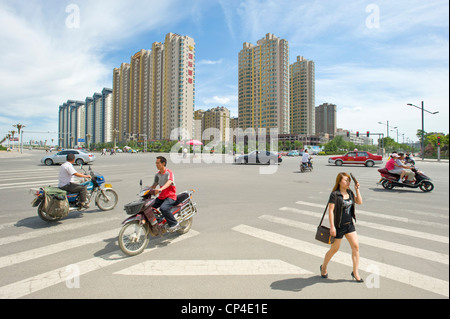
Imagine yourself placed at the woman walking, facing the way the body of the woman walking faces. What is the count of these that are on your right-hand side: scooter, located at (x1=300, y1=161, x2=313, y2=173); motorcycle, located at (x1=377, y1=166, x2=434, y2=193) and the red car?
0

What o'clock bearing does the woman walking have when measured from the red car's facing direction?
The woman walking is roughly at 9 o'clock from the red car.

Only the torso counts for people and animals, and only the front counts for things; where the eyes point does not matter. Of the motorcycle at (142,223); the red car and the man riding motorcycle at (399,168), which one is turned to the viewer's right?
the man riding motorcycle

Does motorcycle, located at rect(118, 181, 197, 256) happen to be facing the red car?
no

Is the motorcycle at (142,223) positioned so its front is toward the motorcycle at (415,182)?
no

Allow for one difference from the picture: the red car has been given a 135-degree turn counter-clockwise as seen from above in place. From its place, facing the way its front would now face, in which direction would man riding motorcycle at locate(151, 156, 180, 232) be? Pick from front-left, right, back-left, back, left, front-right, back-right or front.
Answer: front-right

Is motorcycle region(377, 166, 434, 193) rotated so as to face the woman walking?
no

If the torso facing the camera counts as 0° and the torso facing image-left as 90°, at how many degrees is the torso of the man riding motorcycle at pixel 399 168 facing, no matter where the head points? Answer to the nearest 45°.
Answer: approximately 270°

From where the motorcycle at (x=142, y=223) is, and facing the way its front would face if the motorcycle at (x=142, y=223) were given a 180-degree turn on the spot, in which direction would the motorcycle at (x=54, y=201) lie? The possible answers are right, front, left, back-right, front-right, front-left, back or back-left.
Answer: left

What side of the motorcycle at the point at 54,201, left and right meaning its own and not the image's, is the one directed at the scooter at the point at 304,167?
front

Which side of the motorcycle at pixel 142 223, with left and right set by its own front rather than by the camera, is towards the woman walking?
left

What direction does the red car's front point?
to the viewer's left
